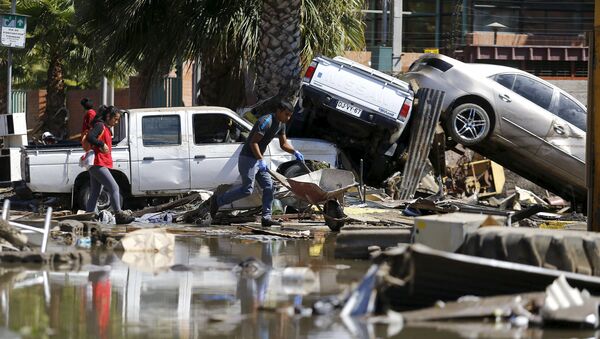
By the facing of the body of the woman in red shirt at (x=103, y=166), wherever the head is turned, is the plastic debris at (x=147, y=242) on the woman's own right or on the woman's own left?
on the woman's own right

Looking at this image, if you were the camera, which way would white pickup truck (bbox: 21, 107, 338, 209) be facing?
facing to the right of the viewer

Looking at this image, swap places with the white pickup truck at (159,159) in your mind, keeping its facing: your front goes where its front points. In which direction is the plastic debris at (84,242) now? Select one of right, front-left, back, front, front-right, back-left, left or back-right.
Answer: right

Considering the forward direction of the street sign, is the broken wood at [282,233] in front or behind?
in front

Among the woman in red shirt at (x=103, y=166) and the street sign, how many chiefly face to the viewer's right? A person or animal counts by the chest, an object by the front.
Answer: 1

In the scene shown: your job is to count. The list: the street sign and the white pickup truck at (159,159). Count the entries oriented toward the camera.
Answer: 1

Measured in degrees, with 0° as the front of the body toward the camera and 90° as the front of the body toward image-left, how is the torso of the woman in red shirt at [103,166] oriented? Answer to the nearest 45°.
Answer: approximately 270°
